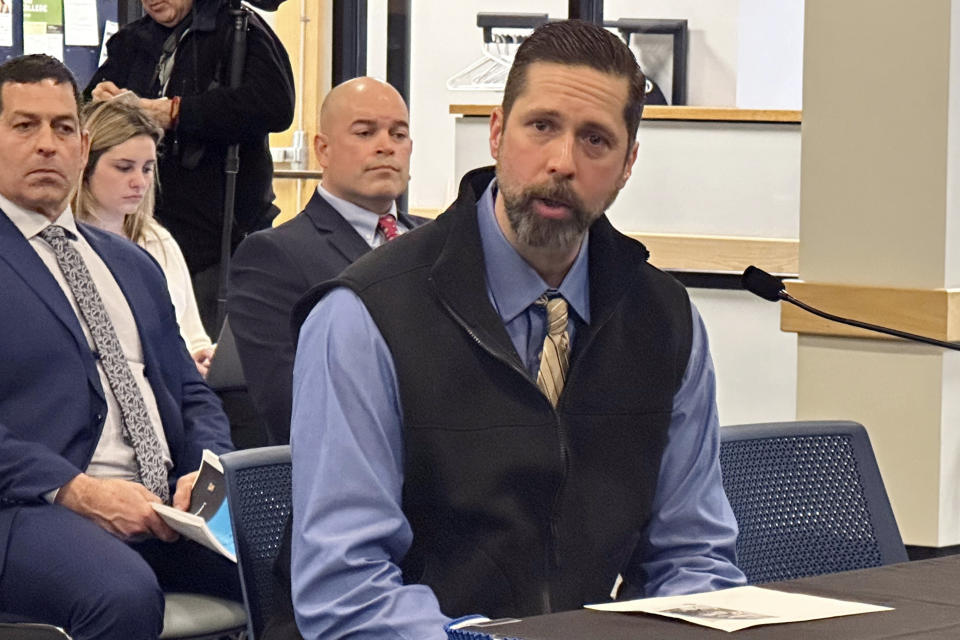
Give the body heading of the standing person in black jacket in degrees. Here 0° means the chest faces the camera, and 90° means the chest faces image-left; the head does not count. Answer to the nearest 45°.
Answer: approximately 45°

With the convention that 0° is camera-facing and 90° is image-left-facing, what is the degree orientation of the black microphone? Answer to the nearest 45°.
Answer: approximately 90°

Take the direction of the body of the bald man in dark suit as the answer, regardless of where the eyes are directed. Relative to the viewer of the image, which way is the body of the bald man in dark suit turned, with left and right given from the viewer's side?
facing the viewer and to the right of the viewer

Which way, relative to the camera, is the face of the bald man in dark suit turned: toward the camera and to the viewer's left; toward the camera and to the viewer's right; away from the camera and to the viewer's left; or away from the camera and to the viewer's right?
toward the camera and to the viewer's right

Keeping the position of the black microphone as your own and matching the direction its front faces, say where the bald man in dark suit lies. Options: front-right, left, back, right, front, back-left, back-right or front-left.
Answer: front-right

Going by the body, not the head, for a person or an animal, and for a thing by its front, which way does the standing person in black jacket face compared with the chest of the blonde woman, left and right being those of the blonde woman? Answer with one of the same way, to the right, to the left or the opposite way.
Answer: to the right

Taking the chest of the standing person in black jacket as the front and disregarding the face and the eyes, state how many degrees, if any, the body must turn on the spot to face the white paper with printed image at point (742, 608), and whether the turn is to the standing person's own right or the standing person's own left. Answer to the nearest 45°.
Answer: approximately 45° to the standing person's own left

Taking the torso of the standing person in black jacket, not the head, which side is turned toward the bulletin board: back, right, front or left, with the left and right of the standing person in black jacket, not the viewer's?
right

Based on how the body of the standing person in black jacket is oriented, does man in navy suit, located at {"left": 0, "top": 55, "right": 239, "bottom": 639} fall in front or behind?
in front

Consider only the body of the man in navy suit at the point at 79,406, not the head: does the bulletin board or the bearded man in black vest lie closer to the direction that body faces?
the bearded man in black vest

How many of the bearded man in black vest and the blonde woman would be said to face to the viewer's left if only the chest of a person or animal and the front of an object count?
0

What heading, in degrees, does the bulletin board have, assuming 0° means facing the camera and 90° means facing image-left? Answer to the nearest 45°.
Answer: approximately 0°

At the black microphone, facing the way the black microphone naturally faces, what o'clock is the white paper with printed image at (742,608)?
The white paper with printed image is roughly at 9 o'clock from the black microphone.
